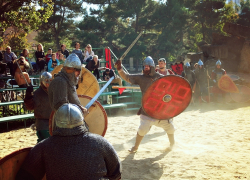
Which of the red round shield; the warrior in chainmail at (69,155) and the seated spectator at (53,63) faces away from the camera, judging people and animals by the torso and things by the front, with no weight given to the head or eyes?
the warrior in chainmail

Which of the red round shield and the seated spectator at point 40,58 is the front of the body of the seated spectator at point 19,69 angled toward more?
the red round shield

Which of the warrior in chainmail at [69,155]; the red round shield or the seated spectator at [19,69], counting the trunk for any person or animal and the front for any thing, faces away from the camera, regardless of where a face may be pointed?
the warrior in chainmail

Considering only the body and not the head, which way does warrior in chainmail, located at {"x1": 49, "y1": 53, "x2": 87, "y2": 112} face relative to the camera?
to the viewer's right

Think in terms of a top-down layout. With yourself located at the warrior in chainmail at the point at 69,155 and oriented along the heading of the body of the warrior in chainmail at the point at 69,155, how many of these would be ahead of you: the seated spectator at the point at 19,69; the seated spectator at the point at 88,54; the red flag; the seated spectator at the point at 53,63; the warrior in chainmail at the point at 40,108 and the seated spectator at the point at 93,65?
6

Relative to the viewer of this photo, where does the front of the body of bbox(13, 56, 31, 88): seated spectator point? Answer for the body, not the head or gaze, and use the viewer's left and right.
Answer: facing the viewer and to the right of the viewer

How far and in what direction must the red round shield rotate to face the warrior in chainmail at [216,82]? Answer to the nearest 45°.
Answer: approximately 180°

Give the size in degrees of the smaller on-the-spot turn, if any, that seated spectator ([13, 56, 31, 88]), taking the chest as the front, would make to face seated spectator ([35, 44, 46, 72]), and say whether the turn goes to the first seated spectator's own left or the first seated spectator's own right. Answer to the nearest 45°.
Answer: approximately 90° to the first seated spectator's own left

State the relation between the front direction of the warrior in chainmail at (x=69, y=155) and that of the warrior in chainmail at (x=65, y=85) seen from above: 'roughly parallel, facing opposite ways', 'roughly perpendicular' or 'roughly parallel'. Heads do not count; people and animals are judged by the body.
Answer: roughly perpendicular

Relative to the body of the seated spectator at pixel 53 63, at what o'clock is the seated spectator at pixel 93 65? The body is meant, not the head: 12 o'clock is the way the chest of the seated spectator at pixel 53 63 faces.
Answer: the seated spectator at pixel 93 65 is roughly at 10 o'clock from the seated spectator at pixel 53 63.

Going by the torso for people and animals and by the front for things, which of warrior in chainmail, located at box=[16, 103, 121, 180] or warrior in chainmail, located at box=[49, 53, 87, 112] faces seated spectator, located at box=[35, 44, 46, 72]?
warrior in chainmail, located at box=[16, 103, 121, 180]

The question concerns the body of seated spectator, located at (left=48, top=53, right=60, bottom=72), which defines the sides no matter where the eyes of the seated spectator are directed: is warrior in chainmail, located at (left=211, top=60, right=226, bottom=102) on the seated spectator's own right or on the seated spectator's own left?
on the seated spectator's own left

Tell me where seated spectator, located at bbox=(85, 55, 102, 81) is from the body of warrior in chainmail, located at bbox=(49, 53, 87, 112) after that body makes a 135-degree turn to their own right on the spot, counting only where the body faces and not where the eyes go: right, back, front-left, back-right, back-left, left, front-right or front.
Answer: back-right

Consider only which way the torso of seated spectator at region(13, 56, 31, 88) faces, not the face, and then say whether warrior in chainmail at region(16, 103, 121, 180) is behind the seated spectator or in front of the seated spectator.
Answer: in front

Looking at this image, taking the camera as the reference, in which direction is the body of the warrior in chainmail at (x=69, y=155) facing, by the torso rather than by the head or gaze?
away from the camera

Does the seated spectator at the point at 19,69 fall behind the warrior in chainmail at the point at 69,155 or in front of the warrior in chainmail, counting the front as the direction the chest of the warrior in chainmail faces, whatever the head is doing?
in front
